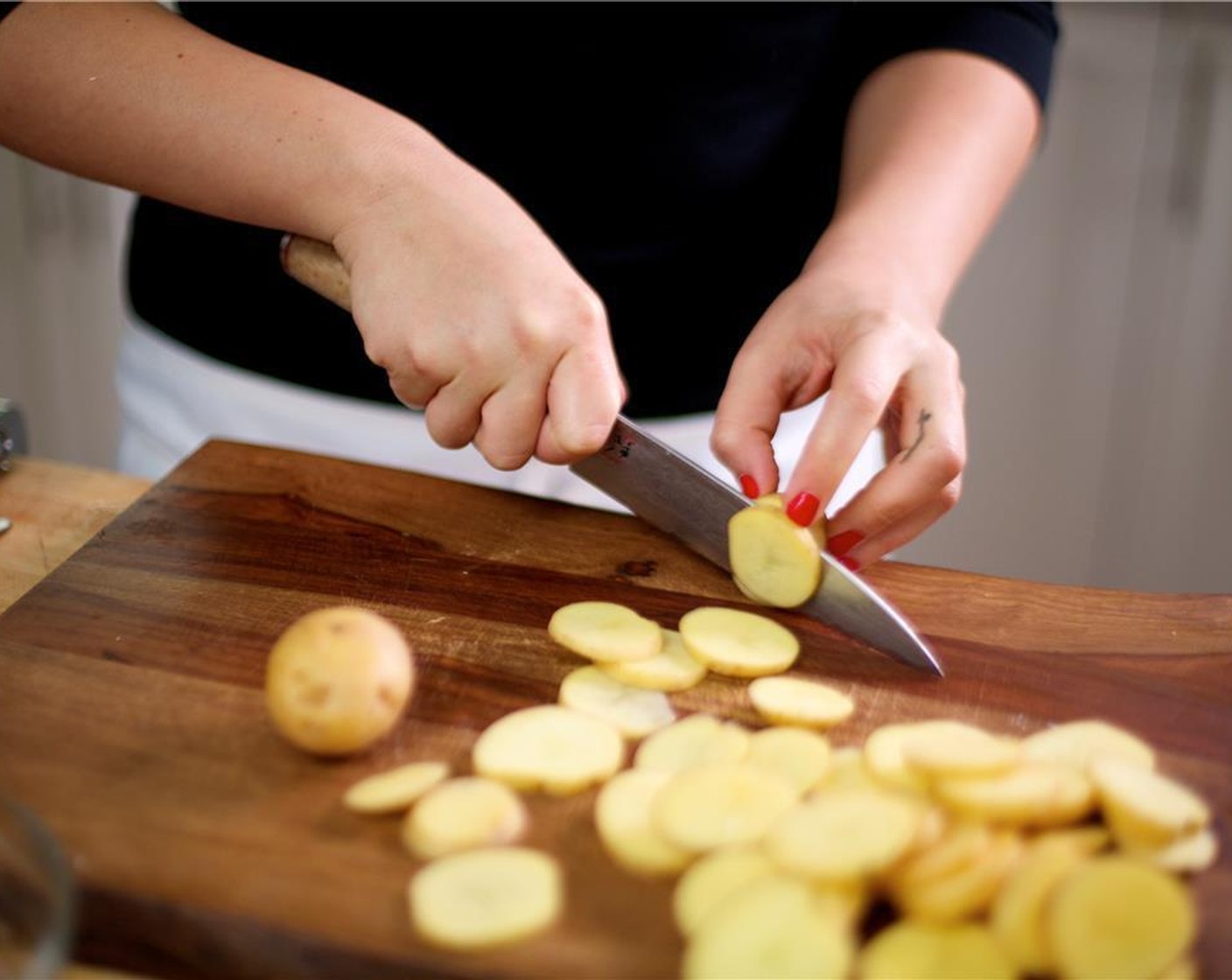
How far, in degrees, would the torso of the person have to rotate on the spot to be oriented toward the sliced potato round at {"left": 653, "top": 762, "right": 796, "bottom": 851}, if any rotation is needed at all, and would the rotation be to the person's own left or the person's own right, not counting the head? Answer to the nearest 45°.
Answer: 0° — they already face it

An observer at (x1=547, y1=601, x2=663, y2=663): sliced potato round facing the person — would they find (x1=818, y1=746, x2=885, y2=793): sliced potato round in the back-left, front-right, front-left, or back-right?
back-right

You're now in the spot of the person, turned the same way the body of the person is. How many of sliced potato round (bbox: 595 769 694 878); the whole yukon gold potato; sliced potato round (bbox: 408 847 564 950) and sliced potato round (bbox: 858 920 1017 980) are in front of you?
4

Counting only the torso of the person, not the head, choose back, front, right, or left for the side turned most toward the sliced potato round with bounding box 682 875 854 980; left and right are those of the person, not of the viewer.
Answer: front

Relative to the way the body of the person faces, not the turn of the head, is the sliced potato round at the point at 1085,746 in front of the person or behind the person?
in front

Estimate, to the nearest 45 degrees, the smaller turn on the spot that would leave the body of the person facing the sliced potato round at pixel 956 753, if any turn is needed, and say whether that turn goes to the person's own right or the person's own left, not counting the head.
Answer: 0° — they already face it

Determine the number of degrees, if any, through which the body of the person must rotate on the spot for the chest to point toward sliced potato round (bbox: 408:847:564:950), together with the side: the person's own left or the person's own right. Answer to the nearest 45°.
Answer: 0° — they already face it

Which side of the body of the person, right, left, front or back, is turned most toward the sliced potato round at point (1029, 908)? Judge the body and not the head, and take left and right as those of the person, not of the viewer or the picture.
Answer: front

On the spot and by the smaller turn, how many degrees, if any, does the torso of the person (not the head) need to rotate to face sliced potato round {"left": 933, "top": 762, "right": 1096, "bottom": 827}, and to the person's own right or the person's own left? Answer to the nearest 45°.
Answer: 0° — they already face it

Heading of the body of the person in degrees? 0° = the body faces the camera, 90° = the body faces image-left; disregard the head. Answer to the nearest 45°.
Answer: approximately 0°
